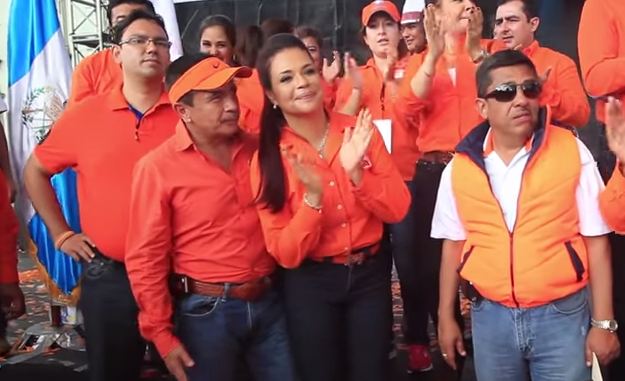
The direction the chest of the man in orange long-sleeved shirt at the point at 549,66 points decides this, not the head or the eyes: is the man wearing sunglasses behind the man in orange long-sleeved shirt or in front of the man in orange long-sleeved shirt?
in front

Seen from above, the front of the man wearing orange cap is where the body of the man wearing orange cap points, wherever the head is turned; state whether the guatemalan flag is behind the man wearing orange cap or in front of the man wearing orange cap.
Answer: behind

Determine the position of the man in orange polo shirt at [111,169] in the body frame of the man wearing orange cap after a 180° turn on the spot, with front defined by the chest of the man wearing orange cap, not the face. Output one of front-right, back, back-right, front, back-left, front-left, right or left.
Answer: front

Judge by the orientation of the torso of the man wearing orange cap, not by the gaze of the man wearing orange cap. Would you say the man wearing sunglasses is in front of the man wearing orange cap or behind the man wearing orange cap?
in front

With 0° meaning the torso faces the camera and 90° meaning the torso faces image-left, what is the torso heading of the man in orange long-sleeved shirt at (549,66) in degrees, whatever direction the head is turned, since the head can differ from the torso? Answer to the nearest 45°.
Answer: approximately 45°

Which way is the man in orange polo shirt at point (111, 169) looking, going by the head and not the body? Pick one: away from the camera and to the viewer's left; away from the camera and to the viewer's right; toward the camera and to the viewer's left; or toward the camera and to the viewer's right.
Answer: toward the camera and to the viewer's right

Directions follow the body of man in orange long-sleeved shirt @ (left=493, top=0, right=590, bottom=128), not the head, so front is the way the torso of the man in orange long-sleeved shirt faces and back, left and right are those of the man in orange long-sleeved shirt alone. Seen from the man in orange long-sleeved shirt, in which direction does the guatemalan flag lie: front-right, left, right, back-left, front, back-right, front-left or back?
front-right

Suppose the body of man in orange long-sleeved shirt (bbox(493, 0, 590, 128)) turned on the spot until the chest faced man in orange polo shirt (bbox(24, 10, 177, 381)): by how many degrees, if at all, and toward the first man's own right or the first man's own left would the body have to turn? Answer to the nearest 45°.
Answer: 0° — they already face them

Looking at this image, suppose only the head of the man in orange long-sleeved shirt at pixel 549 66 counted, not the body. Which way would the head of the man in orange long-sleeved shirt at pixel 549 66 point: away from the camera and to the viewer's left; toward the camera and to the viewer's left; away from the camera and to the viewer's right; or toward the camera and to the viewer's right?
toward the camera and to the viewer's left
